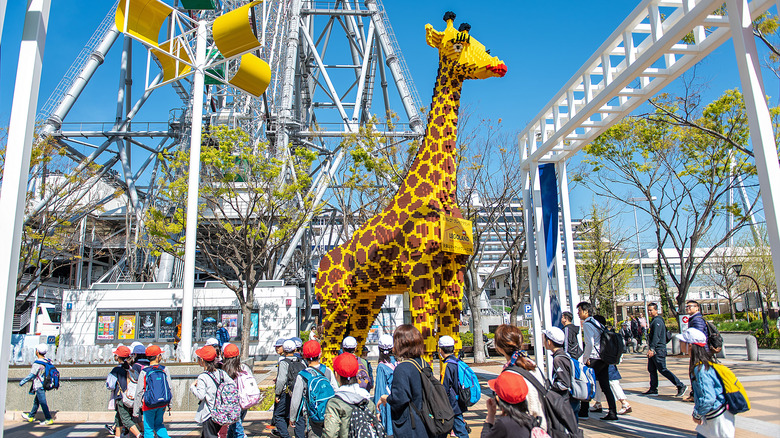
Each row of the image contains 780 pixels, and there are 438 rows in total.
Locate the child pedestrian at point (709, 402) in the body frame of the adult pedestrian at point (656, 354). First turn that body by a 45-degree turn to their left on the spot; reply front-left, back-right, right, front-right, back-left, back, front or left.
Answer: front-left

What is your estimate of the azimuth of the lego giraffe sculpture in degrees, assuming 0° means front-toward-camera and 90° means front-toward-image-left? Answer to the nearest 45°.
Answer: approximately 315°

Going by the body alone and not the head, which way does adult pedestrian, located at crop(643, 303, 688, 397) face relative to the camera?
to the viewer's left

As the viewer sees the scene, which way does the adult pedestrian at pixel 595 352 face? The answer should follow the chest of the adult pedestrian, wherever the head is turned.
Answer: to the viewer's left

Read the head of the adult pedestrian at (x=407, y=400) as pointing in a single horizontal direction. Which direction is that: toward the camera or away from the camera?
away from the camera

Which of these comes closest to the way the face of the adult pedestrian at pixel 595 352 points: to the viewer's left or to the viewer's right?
to the viewer's left

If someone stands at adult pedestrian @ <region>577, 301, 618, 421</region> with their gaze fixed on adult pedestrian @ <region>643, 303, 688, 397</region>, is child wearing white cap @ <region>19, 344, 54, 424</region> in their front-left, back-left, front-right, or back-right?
back-left

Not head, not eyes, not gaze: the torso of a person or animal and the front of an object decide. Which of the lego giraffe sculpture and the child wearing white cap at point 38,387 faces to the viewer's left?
the child wearing white cap

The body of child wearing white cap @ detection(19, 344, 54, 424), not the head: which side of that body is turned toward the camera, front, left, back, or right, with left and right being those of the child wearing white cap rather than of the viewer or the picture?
left

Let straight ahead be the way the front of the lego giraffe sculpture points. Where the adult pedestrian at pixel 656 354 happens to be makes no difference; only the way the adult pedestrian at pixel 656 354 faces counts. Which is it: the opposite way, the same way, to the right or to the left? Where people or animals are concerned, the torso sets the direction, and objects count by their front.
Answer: the opposite way
